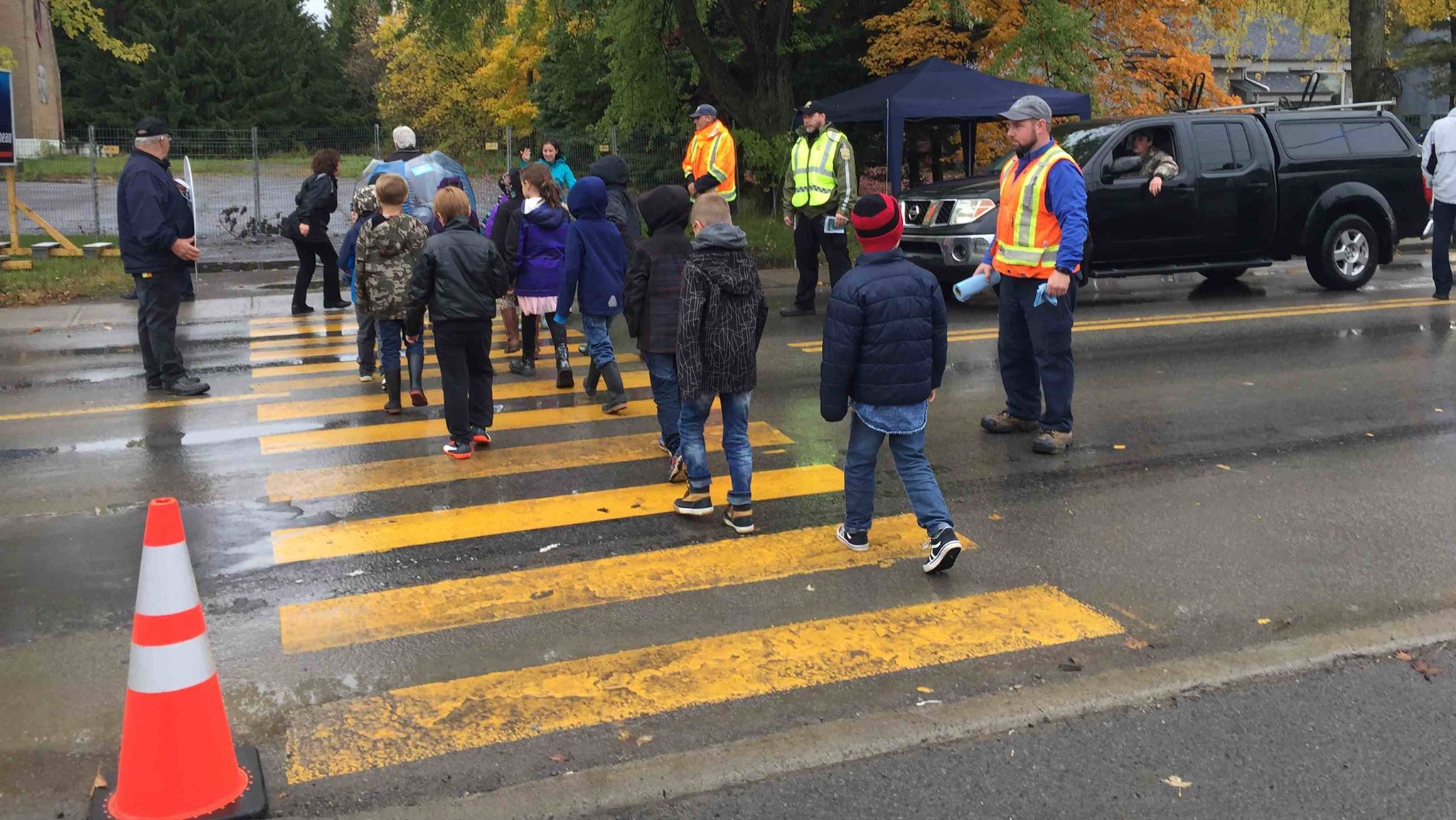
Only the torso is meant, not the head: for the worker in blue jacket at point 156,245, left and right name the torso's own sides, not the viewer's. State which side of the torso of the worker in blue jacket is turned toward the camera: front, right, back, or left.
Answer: right

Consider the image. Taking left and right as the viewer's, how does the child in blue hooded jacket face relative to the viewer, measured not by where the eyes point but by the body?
facing away from the viewer and to the left of the viewer

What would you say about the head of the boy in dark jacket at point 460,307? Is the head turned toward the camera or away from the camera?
away from the camera

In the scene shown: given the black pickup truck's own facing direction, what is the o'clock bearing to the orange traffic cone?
The orange traffic cone is roughly at 11 o'clock from the black pickup truck.

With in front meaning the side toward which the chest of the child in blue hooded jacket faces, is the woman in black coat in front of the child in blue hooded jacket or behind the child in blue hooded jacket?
in front

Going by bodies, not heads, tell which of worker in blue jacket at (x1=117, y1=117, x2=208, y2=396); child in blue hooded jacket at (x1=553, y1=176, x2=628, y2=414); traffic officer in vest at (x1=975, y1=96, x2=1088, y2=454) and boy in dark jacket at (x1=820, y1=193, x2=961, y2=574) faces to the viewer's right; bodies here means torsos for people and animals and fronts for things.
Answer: the worker in blue jacket

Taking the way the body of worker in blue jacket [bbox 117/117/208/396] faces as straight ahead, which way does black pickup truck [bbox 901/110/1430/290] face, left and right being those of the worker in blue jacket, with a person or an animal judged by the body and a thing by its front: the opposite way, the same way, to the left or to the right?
the opposite way

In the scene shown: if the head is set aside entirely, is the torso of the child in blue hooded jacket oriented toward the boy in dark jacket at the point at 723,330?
no

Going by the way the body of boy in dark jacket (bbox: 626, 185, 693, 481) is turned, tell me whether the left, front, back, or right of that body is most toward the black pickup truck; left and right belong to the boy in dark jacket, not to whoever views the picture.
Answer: right

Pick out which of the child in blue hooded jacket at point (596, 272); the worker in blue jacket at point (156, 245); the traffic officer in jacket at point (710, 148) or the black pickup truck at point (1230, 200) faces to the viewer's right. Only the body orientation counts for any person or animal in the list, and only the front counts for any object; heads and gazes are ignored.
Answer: the worker in blue jacket

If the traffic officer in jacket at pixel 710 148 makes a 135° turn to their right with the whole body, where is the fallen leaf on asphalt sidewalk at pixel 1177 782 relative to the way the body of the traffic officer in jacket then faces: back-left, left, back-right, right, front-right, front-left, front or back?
back

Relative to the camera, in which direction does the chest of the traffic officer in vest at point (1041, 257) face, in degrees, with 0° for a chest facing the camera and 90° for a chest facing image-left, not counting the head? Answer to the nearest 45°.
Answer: approximately 45°

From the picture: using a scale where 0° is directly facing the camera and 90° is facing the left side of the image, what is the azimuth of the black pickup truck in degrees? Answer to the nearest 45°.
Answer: approximately 45°

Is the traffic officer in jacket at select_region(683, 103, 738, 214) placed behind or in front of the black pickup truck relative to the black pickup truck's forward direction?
in front

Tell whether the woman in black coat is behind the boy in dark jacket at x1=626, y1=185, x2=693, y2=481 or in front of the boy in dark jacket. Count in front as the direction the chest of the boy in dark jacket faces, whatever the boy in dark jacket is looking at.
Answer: in front

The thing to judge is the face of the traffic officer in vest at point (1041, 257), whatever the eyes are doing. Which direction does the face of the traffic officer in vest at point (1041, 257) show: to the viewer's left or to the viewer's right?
to the viewer's left
